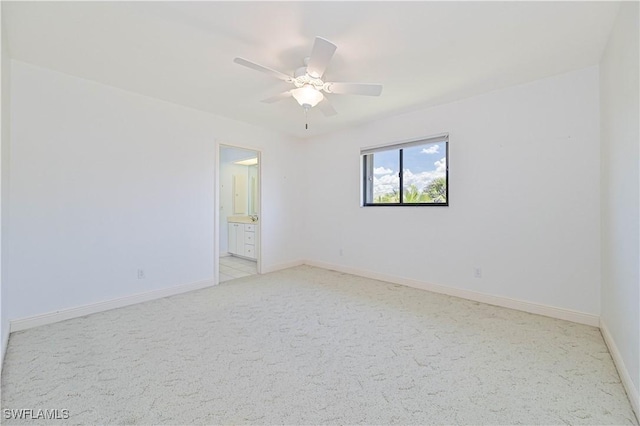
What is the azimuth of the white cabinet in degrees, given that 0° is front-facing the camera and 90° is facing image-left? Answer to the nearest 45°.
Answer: approximately 45°

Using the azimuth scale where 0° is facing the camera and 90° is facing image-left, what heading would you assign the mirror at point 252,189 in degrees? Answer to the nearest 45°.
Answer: approximately 45°

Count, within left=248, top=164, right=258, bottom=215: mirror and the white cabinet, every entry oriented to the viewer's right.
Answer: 0
